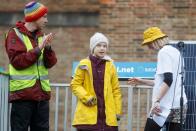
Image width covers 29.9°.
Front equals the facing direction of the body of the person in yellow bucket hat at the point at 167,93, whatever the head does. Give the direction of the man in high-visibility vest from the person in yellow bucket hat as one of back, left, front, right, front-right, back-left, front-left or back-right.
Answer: front

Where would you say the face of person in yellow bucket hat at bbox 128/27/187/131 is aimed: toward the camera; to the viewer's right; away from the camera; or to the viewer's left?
to the viewer's left

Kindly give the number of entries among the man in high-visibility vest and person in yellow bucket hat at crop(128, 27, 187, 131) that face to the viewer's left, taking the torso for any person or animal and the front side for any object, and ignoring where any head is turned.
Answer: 1

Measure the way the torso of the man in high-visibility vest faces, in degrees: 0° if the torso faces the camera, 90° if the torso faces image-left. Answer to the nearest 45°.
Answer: approximately 315°

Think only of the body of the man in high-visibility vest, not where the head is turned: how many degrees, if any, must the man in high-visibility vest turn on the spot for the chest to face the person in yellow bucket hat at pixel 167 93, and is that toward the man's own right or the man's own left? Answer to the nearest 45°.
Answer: approximately 45° to the man's own left

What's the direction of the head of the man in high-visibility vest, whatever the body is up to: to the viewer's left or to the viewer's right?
to the viewer's right

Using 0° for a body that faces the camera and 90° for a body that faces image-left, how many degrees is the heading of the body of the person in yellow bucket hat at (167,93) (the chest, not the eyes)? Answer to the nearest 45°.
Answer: approximately 90°

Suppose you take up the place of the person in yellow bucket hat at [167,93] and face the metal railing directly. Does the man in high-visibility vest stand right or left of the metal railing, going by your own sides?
left

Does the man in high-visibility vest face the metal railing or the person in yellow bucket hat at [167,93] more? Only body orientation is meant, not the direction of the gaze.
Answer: the person in yellow bucket hat
